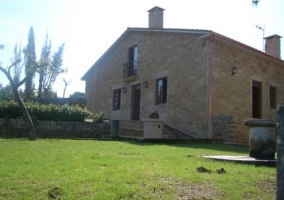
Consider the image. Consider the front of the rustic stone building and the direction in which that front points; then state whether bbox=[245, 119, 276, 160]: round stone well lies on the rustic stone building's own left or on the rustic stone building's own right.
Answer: on the rustic stone building's own left

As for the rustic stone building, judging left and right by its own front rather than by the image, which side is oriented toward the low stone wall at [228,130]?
left

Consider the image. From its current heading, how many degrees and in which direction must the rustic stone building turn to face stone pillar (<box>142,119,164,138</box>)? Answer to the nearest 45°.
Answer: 0° — it already faces it

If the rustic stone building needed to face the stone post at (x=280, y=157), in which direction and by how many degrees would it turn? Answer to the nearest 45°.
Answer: approximately 45° to its left

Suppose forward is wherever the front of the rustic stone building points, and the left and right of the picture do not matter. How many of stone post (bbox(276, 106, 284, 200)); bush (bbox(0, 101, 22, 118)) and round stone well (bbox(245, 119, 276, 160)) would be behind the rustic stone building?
0

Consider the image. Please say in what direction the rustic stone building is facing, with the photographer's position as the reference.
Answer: facing the viewer and to the left of the viewer

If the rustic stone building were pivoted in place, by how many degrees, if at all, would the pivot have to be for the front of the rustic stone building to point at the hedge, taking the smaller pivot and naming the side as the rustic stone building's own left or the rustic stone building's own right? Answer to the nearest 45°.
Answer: approximately 45° to the rustic stone building's own right
